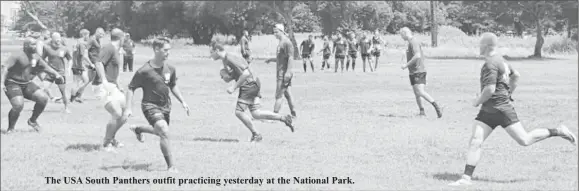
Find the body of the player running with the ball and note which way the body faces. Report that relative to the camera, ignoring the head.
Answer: to the viewer's left

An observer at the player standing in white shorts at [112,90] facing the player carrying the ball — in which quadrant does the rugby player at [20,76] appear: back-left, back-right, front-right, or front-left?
back-left

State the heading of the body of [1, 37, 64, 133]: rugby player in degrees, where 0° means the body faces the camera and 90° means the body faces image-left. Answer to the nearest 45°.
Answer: approximately 315°

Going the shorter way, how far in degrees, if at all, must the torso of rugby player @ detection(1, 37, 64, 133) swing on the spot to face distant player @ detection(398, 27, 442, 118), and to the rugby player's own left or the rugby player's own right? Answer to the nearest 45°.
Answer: approximately 45° to the rugby player's own left

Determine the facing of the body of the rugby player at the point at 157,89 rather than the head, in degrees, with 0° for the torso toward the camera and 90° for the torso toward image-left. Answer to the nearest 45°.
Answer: approximately 315°

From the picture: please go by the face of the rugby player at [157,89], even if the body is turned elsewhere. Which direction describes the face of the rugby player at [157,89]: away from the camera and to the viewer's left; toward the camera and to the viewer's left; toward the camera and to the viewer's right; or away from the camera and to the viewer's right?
toward the camera and to the viewer's right

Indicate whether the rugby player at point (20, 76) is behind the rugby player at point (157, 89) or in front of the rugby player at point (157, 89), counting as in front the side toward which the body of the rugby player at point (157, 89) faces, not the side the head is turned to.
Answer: behind
